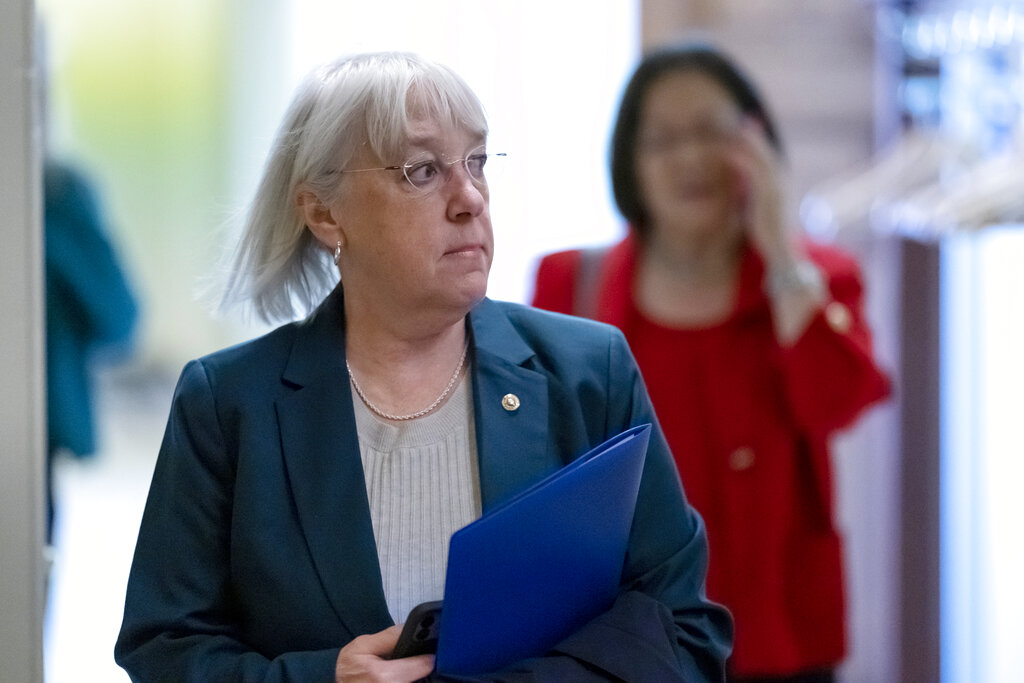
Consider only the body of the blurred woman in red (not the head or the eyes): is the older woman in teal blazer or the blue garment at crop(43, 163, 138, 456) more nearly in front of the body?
the older woman in teal blazer

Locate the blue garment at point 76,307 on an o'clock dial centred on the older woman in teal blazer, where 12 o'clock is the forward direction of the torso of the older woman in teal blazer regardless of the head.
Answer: The blue garment is roughly at 5 o'clock from the older woman in teal blazer.

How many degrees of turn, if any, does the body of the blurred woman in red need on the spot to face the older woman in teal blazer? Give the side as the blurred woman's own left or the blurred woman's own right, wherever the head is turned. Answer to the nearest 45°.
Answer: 0° — they already face them

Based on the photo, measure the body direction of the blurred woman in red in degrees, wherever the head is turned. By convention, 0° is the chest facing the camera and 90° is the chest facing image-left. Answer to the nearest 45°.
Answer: approximately 0°

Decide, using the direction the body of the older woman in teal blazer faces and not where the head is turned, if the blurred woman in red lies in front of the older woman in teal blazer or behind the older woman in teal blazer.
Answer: behind

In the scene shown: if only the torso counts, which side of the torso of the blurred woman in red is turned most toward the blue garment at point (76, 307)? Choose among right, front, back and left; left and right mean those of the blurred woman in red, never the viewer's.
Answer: right
